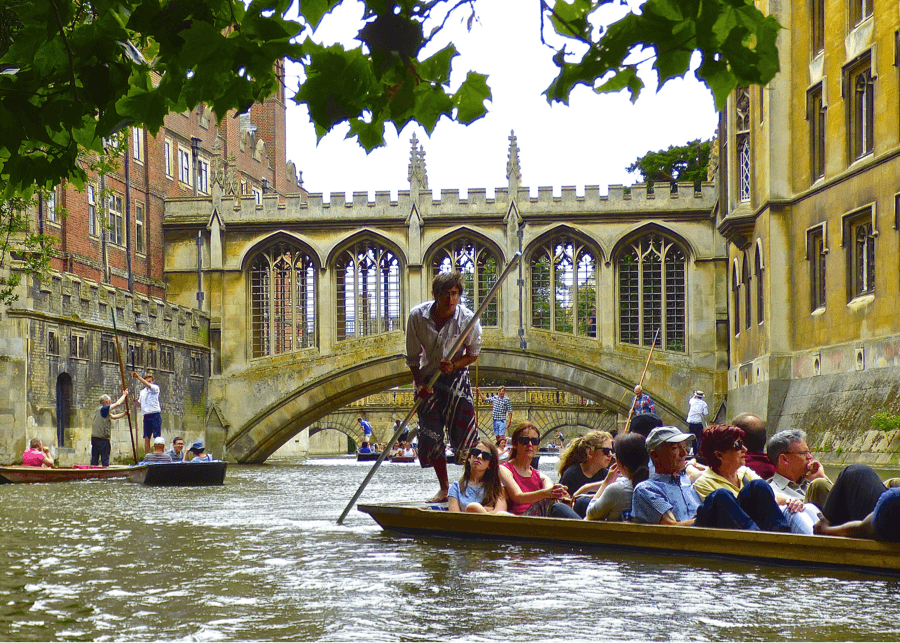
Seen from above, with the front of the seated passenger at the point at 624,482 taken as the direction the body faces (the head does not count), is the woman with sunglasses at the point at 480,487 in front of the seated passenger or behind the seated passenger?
in front

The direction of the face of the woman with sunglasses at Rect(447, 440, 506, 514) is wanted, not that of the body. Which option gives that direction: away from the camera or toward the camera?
toward the camera

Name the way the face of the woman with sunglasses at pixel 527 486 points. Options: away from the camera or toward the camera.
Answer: toward the camera

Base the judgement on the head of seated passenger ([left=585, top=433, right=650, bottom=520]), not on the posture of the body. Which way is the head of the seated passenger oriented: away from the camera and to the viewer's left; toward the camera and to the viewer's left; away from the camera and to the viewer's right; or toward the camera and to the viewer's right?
away from the camera and to the viewer's left
